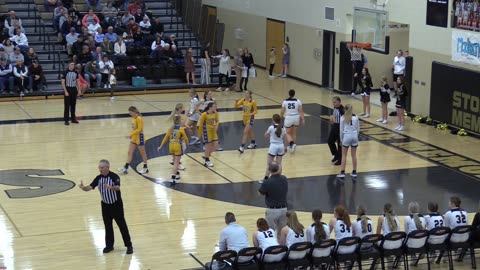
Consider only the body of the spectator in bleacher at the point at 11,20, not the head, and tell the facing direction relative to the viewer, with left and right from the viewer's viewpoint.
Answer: facing the viewer

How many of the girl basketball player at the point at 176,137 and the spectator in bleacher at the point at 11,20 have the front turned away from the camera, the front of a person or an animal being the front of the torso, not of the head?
1

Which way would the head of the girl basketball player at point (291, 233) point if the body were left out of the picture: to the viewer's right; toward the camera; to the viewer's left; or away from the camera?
away from the camera

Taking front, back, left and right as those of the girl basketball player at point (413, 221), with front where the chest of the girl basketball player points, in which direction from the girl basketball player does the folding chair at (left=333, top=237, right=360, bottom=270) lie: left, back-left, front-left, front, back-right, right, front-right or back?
back-left

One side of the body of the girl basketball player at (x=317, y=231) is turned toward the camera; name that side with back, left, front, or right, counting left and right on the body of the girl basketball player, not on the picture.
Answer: back

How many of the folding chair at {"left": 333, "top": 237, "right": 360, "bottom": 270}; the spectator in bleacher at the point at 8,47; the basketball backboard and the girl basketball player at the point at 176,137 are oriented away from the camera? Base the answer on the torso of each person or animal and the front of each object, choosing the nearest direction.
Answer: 2

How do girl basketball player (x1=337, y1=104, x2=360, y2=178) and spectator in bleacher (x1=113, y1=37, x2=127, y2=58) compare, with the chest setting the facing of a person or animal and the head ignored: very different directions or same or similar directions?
very different directions

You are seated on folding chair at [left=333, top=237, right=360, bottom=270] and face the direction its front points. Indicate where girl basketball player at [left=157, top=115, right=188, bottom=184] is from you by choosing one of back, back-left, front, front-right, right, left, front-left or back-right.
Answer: front-left

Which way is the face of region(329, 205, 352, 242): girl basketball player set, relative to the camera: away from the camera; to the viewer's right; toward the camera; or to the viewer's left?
away from the camera

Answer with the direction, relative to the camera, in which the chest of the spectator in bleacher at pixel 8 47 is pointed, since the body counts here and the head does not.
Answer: toward the camera

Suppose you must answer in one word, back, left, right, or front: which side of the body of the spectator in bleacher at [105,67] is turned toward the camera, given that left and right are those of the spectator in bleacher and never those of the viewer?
front

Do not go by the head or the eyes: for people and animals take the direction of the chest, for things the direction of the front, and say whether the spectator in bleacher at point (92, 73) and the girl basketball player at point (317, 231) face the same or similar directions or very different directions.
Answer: very different directions

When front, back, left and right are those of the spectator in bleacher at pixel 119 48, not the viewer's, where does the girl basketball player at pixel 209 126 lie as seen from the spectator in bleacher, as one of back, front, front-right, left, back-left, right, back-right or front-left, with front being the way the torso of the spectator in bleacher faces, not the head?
front

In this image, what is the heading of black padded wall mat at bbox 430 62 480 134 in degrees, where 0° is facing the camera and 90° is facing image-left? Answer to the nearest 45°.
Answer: approximately 45°

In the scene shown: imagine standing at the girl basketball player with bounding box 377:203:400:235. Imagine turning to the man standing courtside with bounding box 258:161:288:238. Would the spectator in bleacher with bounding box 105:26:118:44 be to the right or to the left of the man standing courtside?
right

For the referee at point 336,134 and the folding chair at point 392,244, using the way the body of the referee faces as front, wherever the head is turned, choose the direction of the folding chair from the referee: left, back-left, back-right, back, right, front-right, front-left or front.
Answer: front-left

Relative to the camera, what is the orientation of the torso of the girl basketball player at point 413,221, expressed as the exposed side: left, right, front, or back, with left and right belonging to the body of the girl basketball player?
back

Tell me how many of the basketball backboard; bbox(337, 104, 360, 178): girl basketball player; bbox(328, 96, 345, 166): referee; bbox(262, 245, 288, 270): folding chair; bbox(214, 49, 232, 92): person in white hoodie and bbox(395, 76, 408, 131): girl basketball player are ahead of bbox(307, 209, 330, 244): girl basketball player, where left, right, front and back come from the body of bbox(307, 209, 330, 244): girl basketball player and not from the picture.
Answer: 5

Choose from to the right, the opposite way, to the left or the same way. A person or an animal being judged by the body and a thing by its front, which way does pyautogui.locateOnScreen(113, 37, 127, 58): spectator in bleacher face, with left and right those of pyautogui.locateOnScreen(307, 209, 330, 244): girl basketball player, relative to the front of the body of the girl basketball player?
the opposite way

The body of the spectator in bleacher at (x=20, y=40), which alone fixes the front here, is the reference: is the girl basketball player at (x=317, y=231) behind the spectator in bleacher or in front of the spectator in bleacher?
in front
